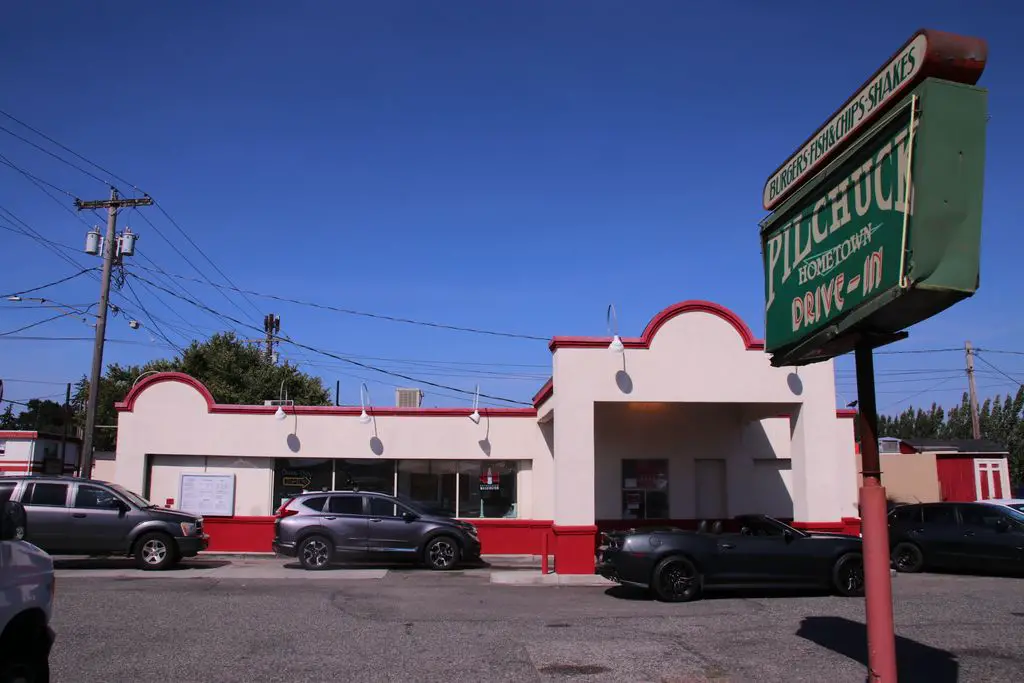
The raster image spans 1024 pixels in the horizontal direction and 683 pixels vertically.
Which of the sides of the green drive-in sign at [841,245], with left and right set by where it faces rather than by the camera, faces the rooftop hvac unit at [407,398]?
right

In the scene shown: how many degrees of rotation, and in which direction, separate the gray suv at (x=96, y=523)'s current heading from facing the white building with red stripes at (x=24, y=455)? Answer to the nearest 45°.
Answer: approximately 90° to its left

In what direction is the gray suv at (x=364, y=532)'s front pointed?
to the viewer's right

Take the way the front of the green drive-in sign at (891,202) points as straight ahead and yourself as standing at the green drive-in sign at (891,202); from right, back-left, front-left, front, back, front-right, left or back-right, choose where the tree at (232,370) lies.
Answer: right

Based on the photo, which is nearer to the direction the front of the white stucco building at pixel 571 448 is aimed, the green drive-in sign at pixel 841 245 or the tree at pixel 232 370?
the green drive-in sign

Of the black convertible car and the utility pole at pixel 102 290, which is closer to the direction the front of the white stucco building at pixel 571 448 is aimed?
the black convertible car

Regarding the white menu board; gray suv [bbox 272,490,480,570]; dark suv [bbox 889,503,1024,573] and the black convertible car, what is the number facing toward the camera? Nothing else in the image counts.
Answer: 1

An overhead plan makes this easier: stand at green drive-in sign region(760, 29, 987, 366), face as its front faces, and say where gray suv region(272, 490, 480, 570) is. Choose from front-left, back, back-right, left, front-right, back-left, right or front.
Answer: right

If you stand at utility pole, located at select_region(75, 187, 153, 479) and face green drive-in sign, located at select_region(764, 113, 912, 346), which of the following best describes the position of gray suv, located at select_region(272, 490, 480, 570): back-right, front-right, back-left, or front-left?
front-left

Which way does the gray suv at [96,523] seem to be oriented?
to the viewer's right

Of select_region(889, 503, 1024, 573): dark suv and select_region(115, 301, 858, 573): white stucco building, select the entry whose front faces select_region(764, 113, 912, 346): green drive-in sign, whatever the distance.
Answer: the white stucco building

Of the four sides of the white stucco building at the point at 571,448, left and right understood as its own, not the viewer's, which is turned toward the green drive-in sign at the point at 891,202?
front

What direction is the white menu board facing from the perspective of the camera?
toward the camera

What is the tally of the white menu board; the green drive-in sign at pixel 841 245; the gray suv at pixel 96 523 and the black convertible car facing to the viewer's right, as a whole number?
2

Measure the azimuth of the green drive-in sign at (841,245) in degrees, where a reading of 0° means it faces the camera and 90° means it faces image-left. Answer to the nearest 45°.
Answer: approximately 45°

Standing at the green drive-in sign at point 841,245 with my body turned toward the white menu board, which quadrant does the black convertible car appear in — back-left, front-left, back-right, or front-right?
front-right
